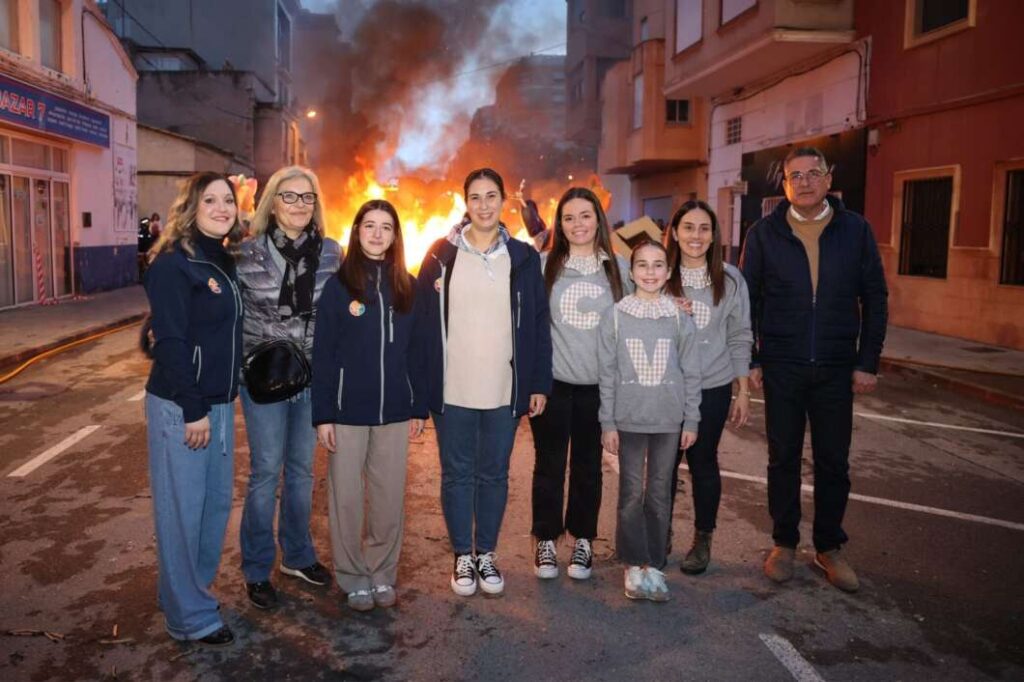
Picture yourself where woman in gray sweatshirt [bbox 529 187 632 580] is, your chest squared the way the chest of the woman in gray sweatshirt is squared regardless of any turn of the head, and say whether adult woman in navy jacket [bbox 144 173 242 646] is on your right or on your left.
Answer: on your right

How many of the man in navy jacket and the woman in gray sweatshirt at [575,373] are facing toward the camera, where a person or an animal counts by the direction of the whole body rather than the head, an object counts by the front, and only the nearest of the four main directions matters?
2

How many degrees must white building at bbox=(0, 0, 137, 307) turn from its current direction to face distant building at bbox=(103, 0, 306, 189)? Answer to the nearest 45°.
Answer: approximately 135° to its left

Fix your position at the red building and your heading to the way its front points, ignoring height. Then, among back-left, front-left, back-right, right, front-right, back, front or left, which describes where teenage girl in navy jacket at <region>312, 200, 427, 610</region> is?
front-left

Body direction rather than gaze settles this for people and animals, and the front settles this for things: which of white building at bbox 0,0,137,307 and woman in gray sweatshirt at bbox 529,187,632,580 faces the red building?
the white building

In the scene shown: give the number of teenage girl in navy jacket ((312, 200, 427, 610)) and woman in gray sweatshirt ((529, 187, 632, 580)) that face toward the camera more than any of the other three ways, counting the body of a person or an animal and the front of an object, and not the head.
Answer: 2

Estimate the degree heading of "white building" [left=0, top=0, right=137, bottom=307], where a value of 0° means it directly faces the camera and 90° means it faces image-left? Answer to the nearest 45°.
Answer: approximately 315°

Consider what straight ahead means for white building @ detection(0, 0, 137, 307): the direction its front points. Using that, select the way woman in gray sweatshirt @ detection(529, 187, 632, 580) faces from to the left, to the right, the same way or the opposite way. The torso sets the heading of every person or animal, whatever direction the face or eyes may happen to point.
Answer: to the right

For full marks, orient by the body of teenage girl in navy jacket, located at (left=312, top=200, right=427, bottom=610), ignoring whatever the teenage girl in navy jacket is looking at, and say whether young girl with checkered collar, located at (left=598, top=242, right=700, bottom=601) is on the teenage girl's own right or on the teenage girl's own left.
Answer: on the teenage girl's own left
